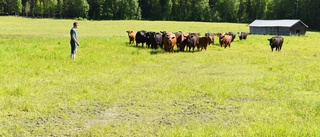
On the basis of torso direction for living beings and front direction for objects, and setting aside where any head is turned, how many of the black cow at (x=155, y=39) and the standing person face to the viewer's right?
1

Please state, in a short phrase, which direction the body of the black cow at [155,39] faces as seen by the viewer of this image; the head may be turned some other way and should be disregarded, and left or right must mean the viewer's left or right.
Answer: facing the viewer and to the left of the viewer

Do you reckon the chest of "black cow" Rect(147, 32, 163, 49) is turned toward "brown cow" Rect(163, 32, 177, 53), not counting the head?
no

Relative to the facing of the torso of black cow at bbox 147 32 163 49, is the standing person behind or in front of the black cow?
in front

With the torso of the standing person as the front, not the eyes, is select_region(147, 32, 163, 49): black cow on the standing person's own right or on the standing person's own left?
on the standing person's own left

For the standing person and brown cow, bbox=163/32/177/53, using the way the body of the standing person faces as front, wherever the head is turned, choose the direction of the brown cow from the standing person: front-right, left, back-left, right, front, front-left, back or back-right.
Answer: front-left

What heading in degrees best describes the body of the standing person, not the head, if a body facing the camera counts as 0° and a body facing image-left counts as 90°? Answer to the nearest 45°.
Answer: approximately 270°
